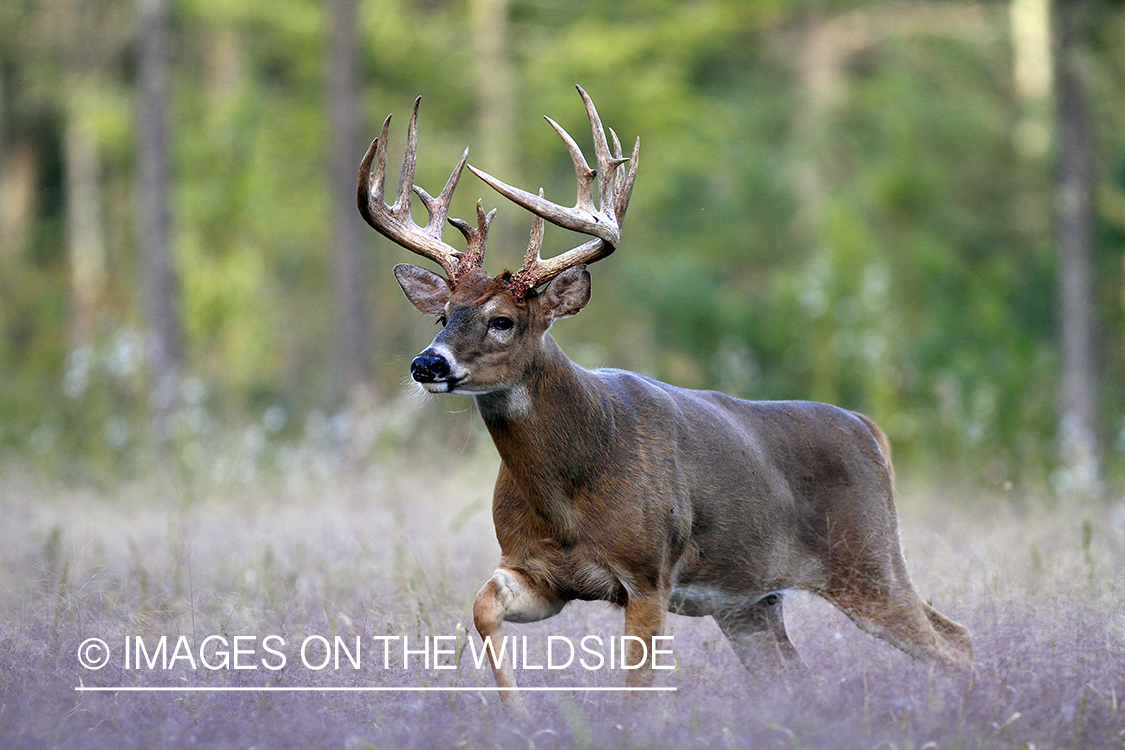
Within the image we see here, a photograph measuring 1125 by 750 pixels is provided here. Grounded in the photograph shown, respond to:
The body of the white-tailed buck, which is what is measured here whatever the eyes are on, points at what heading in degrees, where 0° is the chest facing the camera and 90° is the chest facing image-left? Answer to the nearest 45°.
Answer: approximately 45°

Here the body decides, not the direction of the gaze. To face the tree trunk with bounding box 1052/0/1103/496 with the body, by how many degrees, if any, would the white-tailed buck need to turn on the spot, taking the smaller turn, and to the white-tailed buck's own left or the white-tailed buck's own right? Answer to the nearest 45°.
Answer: approximately 180°

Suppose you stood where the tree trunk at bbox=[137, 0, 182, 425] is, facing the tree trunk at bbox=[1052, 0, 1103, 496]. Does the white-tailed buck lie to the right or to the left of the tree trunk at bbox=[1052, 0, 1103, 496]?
right

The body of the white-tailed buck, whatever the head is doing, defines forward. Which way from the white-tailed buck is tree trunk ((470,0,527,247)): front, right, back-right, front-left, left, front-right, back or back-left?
back-right

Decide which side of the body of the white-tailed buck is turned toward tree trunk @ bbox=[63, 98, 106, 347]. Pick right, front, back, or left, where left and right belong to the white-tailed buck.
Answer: right

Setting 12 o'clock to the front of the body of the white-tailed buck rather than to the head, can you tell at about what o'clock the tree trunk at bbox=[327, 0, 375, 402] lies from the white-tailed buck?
The tree trunk is roughly at 4 o'clock from the white-tailed buck.

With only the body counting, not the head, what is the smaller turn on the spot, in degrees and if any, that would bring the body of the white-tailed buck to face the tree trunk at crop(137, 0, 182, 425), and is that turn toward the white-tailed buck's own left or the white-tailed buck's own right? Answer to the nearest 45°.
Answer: approximately 90° to the white-tailed buck's own right
